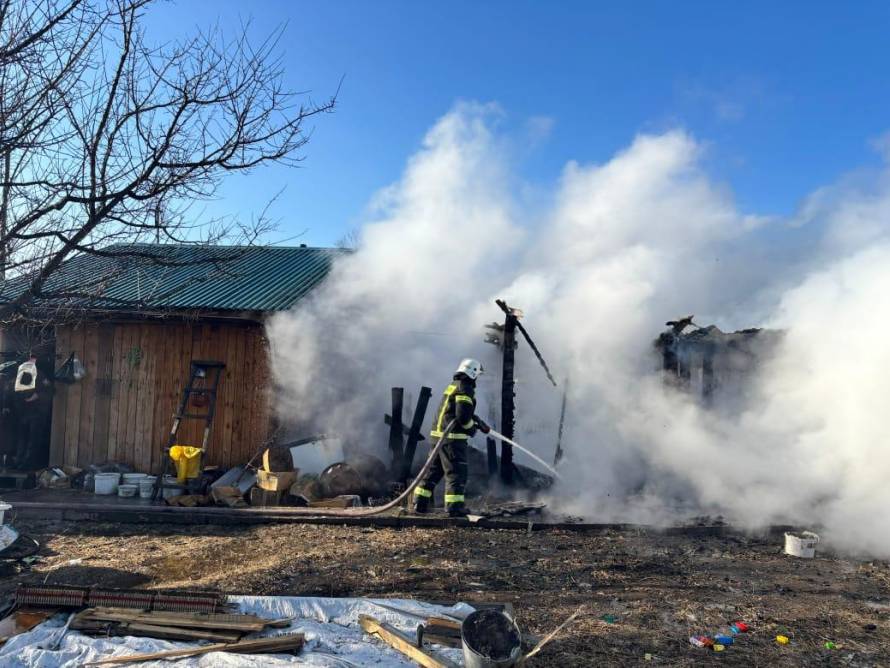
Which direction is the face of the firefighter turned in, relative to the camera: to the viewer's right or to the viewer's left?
to the viewer's right

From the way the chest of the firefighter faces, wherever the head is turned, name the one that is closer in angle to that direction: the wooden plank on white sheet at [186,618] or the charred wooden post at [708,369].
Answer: the charred wooden post

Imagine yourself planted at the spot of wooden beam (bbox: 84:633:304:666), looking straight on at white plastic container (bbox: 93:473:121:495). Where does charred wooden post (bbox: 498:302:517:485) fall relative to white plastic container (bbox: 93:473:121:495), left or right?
right

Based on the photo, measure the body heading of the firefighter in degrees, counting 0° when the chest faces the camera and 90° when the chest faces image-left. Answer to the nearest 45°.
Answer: approximately 270°

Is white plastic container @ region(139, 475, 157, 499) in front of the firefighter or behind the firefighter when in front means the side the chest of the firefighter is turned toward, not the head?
behind

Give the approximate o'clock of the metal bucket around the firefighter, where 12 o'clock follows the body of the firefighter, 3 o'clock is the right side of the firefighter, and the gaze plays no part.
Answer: The metal bucket is roughly at 3 o'clock from the firefighter.

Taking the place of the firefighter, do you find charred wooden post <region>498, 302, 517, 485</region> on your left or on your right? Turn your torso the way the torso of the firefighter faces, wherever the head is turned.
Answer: on your left

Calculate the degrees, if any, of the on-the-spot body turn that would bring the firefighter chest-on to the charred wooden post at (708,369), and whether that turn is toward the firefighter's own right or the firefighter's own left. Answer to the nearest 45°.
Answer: approximately 45° to the firefighter's own left

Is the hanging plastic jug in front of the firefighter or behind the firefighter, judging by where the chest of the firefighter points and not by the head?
behind
